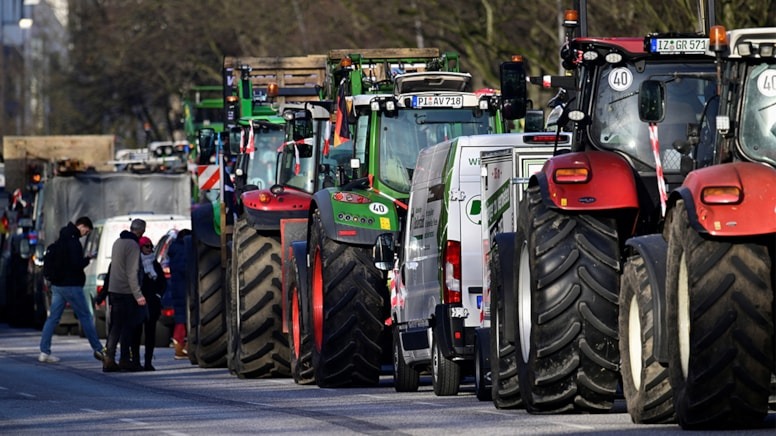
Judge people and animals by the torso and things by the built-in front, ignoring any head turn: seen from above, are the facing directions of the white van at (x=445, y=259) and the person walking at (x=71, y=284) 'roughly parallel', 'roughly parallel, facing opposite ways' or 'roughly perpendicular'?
roughly perpendicular
